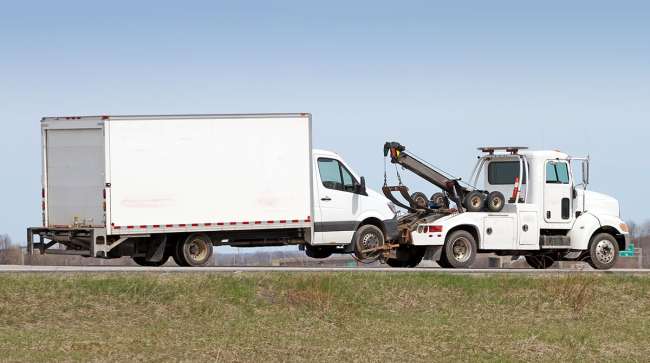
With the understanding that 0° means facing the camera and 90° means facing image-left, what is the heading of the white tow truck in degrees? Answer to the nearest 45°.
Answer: approximately 225°

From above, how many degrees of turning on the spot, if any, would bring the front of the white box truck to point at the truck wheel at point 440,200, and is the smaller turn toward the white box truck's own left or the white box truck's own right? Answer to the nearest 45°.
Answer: approximately 45° to the white box truck's own right

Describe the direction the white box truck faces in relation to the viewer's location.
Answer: facing away from the viewer and to the right of the viewer

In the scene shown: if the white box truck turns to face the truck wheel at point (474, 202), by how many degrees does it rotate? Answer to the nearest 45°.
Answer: approximately 45° to its right

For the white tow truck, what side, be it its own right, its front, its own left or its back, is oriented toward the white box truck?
back
